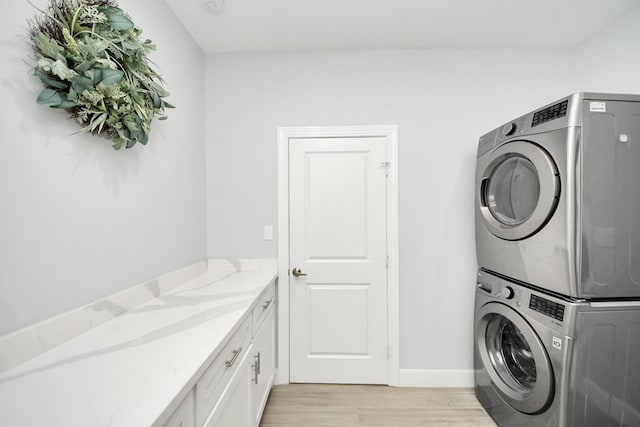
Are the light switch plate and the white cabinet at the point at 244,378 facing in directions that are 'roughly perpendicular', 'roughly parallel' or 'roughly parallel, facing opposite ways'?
roughly perpendicular

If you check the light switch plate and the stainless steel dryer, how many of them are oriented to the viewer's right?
0

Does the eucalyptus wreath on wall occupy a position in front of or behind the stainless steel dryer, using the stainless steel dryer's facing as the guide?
in front

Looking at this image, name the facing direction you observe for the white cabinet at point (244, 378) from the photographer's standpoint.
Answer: facing to the right of the viewer

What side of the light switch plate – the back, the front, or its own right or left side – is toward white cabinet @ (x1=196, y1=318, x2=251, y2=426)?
front

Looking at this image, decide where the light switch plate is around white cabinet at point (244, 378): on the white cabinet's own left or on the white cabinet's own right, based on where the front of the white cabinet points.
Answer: on the white cabinet's own left

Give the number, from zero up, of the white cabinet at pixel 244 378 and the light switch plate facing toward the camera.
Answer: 1

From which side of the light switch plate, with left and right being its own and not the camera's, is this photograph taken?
front

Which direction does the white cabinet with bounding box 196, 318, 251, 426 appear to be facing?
to the viewer's right

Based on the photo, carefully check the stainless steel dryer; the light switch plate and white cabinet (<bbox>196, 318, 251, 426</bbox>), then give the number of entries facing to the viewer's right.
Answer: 1

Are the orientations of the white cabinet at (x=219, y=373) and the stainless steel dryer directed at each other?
yes

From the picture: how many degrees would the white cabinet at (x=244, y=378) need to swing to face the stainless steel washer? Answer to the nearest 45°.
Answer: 0° — it already faces it

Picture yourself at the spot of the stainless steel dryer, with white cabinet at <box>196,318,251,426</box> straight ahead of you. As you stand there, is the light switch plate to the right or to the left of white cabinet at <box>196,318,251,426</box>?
right

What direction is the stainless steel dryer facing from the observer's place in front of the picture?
facing the viewer and to the left of the viewer
